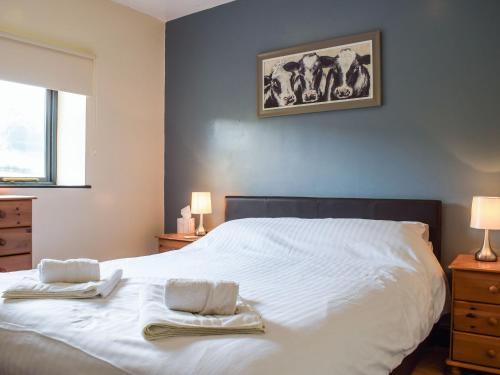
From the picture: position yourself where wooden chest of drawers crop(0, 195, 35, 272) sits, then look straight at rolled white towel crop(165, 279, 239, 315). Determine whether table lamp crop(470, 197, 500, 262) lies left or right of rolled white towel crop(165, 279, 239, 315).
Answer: left

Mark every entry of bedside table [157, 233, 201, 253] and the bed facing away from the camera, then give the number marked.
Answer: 0

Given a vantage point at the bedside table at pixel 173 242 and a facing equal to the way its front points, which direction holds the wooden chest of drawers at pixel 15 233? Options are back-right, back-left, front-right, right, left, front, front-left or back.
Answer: front

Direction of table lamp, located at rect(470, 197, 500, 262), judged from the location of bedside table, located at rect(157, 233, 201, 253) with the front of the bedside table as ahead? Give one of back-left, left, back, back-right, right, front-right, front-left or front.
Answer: left

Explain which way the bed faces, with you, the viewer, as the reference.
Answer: facing the viewer and to the left of the viewer

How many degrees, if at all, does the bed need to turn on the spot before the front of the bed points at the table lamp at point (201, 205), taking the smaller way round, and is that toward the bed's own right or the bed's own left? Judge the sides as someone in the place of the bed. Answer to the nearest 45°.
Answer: approximately 135° to the bed's own right

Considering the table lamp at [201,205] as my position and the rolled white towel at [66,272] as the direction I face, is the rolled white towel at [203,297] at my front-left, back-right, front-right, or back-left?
front-left

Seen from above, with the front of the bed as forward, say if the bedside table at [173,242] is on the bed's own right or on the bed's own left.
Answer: on the bed's own right

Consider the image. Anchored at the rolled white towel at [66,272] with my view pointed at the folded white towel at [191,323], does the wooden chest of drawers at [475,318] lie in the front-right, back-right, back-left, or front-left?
front-left

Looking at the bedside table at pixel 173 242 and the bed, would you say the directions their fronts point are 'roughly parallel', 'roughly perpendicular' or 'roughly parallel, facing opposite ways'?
roughly parallel

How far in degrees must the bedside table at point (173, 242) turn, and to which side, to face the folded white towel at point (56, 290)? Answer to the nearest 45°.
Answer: approximately 45° to its left

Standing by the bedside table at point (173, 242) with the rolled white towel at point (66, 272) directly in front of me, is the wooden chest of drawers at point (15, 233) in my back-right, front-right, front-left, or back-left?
front-right

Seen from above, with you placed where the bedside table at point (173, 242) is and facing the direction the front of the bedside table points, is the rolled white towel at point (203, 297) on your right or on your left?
on your left

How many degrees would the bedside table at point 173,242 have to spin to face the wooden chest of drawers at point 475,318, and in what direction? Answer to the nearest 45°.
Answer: approximately 90° to its left
